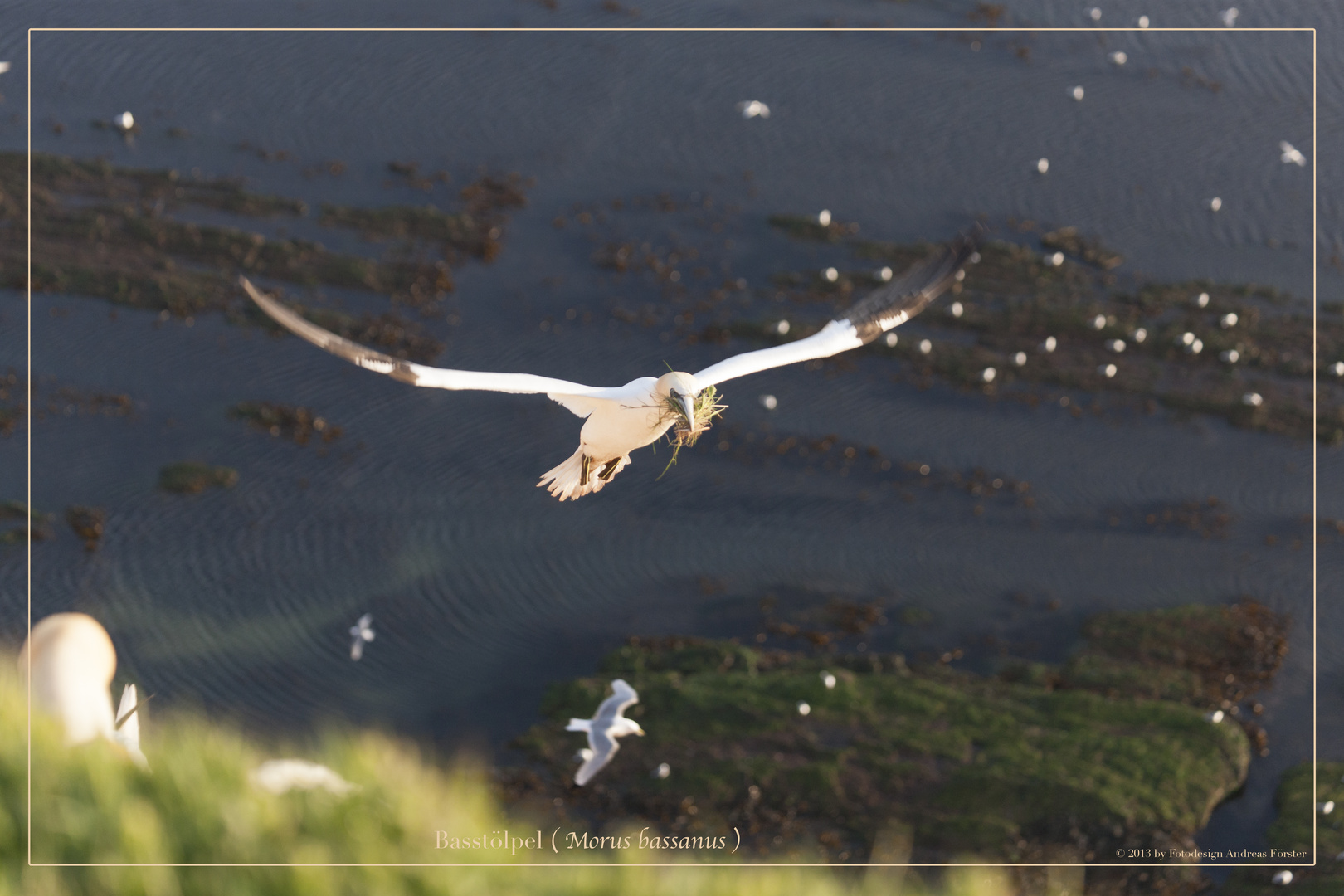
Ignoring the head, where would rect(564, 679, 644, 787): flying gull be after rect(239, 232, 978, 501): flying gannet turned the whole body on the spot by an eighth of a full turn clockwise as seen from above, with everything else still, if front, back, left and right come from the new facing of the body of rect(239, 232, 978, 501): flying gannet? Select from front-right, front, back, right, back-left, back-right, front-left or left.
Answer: back

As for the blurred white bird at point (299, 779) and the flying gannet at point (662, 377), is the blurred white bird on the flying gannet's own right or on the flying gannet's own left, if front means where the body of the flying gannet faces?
on the flying gannet's own right

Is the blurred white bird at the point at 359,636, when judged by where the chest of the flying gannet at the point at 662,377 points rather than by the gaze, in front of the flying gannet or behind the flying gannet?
behind

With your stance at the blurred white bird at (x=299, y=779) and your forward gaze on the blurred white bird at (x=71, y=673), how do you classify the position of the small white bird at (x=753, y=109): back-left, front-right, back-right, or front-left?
back-right

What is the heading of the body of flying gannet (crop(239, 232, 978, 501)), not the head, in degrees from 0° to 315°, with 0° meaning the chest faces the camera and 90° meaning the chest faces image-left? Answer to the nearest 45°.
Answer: approximately 315°
